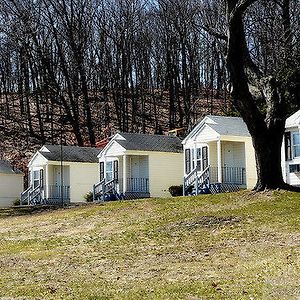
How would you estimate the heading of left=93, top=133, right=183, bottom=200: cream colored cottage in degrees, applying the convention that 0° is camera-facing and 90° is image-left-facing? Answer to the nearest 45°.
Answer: approximately 45°

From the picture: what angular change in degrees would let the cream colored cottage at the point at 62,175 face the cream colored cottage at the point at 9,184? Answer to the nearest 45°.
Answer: approximately 90° to its right

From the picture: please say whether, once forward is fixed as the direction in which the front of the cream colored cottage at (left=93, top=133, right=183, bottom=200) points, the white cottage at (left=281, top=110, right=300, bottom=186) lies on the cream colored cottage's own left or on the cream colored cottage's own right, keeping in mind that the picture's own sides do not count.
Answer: on the cream colored cottage's own left

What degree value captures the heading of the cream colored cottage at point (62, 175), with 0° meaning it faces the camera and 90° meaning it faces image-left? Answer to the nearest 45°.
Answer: approximately 45°

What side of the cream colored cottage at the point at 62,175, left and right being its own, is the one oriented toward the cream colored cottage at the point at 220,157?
left

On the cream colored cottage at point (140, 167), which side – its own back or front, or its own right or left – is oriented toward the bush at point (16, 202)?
right
